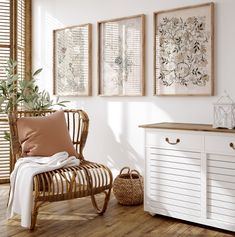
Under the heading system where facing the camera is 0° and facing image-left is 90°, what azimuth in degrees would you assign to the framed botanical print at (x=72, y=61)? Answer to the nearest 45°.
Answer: approximately 45°

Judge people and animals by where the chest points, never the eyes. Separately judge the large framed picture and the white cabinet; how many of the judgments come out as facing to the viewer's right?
0

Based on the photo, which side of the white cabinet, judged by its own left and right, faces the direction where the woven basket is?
right

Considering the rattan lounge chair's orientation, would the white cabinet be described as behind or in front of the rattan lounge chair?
in front

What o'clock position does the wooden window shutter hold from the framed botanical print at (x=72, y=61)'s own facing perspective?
The wooden window shutter is roughly at 2 o'clock from the framed botanical print.

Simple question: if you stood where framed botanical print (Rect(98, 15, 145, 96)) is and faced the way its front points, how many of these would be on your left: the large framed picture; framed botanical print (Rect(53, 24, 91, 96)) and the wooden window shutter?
1
